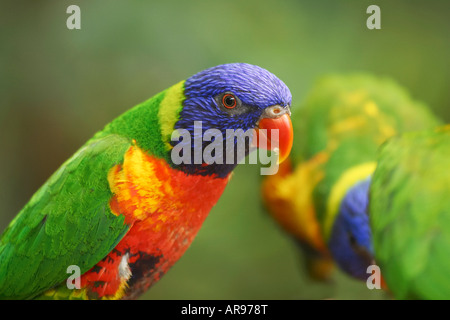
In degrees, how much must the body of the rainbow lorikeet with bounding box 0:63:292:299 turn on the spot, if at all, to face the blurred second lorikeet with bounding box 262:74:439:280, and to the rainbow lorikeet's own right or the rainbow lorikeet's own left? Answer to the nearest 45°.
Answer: approximately 45° to the rainbow lorikeet's own left

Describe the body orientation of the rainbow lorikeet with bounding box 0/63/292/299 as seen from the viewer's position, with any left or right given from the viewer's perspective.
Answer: facing to the right of the viewer
